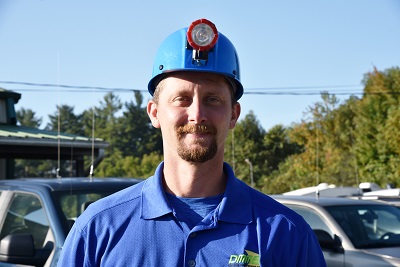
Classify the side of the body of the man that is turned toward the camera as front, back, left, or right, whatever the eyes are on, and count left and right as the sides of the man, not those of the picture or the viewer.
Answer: front

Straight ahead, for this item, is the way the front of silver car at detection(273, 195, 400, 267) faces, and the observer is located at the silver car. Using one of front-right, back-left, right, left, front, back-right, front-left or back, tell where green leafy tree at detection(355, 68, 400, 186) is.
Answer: back-left

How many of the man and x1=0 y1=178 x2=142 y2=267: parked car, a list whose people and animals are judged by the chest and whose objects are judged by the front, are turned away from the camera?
0

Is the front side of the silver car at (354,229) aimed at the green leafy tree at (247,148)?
no

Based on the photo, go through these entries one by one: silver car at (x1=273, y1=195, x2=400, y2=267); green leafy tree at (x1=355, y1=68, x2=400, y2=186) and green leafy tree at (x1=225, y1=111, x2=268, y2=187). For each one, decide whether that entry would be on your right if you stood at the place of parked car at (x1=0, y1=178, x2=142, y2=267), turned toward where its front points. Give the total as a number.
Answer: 0

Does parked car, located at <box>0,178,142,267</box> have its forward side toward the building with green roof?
no

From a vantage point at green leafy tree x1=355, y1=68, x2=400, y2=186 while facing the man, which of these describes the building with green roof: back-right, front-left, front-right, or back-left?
front-right

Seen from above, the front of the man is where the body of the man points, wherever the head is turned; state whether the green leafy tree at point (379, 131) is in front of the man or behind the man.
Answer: behind

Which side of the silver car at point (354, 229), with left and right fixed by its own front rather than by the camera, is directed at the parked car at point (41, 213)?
right

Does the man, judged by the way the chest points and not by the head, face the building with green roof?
no

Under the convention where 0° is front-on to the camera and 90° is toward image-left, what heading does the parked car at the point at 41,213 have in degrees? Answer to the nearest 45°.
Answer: approximately 315°

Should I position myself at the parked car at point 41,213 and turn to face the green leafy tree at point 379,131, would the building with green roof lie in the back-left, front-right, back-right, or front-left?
front-left

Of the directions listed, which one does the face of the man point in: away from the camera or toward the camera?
toward the camera

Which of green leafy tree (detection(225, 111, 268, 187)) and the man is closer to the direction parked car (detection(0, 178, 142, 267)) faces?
the man
